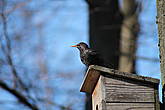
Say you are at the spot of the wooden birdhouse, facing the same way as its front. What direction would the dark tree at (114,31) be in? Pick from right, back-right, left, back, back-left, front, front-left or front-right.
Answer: right

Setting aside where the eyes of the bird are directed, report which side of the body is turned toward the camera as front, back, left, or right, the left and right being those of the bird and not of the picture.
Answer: left

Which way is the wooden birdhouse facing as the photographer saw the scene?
facing to the left of the viewer

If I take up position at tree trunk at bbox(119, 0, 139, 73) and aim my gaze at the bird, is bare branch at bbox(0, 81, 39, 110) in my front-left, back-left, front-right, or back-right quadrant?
front-right

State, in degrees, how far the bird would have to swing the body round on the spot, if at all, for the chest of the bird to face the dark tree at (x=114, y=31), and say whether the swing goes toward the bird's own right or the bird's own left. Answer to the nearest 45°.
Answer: approximately 90° to the bird's own right

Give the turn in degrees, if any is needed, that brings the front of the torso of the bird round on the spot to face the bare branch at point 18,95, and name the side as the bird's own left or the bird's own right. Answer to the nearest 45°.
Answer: approximately 45° to the bird's own right
